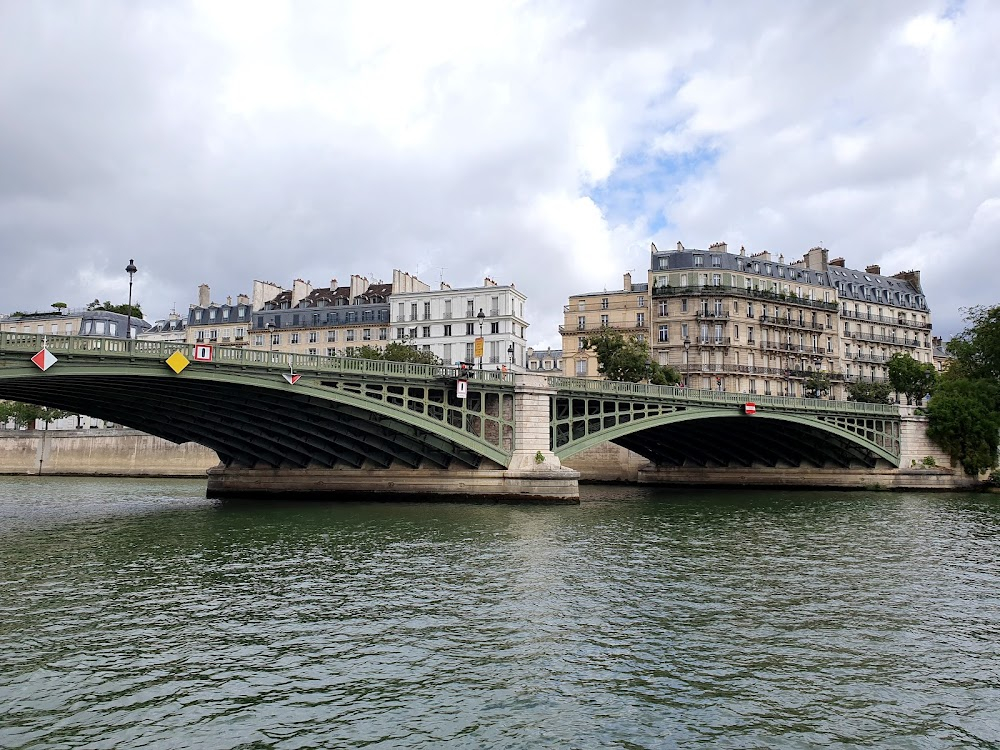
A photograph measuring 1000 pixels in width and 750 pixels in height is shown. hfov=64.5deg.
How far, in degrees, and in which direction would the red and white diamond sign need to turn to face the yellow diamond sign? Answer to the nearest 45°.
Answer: approximately 90° to its left

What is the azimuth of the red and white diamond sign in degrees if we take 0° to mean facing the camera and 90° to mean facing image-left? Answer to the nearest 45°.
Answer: approximately 0°

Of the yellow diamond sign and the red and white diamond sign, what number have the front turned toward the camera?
2

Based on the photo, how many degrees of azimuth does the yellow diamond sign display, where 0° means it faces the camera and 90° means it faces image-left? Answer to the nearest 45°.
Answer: approximately 0°
